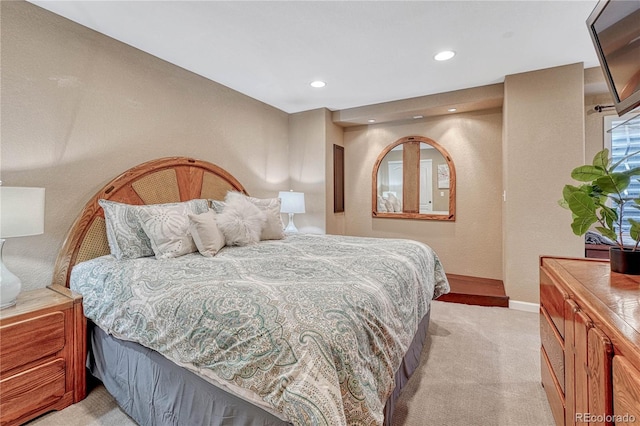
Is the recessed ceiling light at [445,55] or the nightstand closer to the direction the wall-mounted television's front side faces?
the nightstand

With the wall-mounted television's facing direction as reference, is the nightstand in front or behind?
in front

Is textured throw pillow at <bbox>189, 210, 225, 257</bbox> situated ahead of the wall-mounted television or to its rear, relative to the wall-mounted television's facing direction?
ahead

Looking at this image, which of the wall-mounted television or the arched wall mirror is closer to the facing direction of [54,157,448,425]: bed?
the wall-mounted television

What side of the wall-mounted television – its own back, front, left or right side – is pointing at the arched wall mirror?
right

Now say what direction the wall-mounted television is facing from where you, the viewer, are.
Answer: facing the viewer and to the left of the viewer

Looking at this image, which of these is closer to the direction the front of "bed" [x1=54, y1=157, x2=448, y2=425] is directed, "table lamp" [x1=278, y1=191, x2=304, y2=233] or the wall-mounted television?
the wall-mounted television

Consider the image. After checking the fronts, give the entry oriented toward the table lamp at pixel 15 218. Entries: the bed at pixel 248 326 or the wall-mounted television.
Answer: the wall-mounted television

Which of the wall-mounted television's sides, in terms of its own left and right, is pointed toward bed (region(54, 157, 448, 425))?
front

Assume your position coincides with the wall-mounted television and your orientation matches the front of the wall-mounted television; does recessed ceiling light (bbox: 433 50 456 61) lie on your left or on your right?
on your right

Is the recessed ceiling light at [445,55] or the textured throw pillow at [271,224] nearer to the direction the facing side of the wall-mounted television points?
the textured throw pillow

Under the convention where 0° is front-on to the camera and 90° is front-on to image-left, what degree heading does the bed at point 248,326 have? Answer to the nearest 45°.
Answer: approximately 315°

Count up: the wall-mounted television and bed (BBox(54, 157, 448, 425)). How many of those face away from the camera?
0
